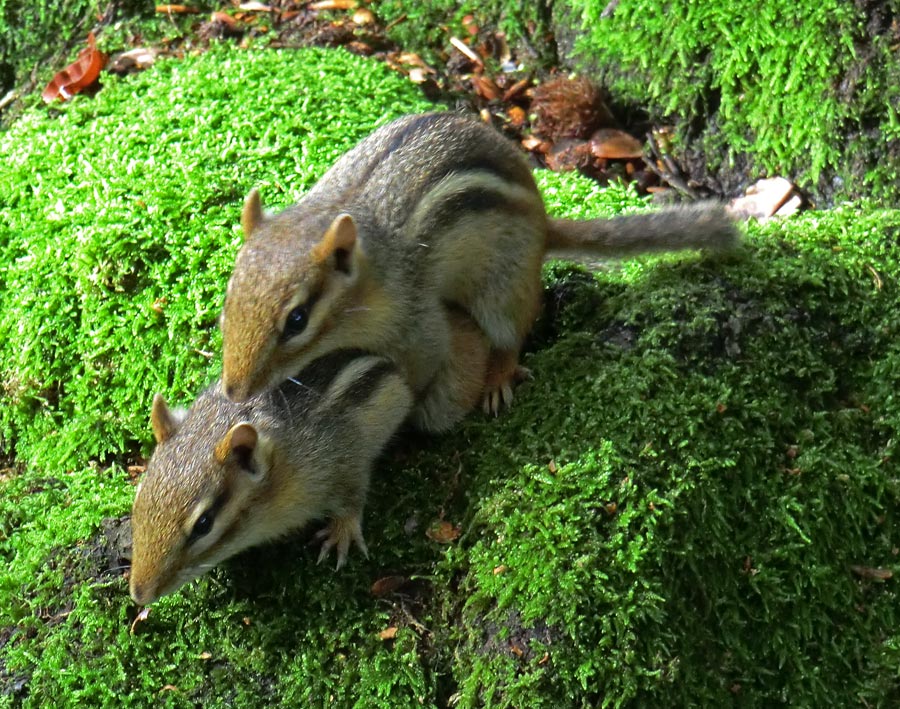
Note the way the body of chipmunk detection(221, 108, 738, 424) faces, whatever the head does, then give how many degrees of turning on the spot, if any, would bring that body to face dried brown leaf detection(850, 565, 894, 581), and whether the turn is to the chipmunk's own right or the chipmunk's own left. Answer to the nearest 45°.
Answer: approximately 90° to the chipmunk's own left

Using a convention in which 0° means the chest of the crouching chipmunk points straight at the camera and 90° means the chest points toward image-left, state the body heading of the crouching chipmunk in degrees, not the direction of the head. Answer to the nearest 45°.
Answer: approximately 45°

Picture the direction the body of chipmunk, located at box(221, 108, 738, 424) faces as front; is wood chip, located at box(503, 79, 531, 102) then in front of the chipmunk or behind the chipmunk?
behind

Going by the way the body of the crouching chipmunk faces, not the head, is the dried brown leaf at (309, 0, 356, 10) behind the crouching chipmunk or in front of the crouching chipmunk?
behind

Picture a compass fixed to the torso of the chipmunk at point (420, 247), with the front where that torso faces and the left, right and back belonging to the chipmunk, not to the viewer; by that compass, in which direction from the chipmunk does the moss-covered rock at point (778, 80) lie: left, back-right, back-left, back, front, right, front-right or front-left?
back

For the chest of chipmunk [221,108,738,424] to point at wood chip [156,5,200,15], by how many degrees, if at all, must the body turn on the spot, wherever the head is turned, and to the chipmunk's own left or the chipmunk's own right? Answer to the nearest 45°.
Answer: approximately 90° to the chipmunk's own right

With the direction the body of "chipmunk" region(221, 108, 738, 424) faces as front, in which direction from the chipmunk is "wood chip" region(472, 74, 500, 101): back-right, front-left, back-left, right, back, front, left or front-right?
back-right

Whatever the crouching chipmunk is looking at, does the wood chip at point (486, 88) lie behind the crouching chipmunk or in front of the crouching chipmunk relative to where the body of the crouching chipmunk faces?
behind

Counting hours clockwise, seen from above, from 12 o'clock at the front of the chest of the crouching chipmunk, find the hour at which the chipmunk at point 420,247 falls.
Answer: The chipmunk is roughly at 6 o'clock from the crouching chipmunk.

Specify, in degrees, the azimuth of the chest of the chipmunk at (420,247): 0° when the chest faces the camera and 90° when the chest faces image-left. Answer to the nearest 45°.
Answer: approximately 45°
